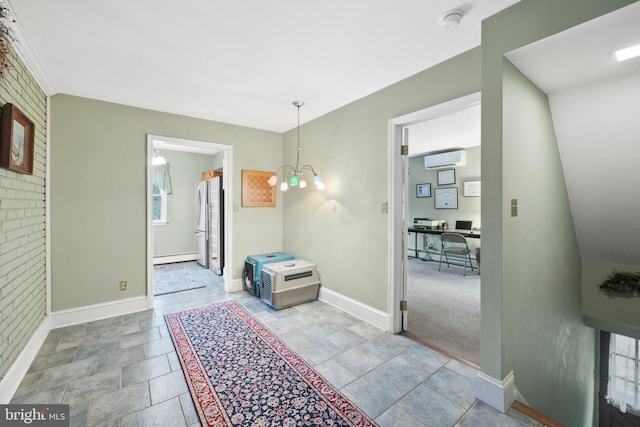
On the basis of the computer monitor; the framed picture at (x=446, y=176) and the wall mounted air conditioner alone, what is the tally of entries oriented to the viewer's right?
0

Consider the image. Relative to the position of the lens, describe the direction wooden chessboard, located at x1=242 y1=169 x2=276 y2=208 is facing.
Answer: facing the viewer and to the right of the viewer

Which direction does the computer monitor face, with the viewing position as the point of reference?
facing the viewer and to the left of the viewer

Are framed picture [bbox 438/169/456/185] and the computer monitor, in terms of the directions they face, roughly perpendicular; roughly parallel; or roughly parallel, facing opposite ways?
roughly parallel

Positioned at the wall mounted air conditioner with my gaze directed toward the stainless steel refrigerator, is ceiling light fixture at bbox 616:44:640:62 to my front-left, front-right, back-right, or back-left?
front-left

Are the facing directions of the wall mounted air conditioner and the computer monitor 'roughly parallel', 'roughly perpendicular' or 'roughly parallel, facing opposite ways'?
roughly parallel

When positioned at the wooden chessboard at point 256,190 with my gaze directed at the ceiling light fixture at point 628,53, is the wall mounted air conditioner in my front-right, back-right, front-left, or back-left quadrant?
front-left

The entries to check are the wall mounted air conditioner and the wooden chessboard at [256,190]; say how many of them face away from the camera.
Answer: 0

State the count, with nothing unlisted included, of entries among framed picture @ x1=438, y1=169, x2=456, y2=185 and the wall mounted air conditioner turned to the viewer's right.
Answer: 0

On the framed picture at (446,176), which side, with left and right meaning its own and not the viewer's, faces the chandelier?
front

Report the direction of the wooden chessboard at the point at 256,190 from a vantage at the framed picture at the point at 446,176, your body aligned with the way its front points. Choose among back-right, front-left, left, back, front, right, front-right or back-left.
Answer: front

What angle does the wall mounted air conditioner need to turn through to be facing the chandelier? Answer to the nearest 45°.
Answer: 0° — it already faces it

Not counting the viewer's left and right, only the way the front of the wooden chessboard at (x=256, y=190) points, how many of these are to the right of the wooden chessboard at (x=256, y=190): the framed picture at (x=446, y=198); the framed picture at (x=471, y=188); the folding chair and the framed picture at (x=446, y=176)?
0

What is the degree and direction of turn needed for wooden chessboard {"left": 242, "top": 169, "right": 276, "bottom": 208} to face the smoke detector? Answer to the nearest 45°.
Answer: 0° — it already faces it
